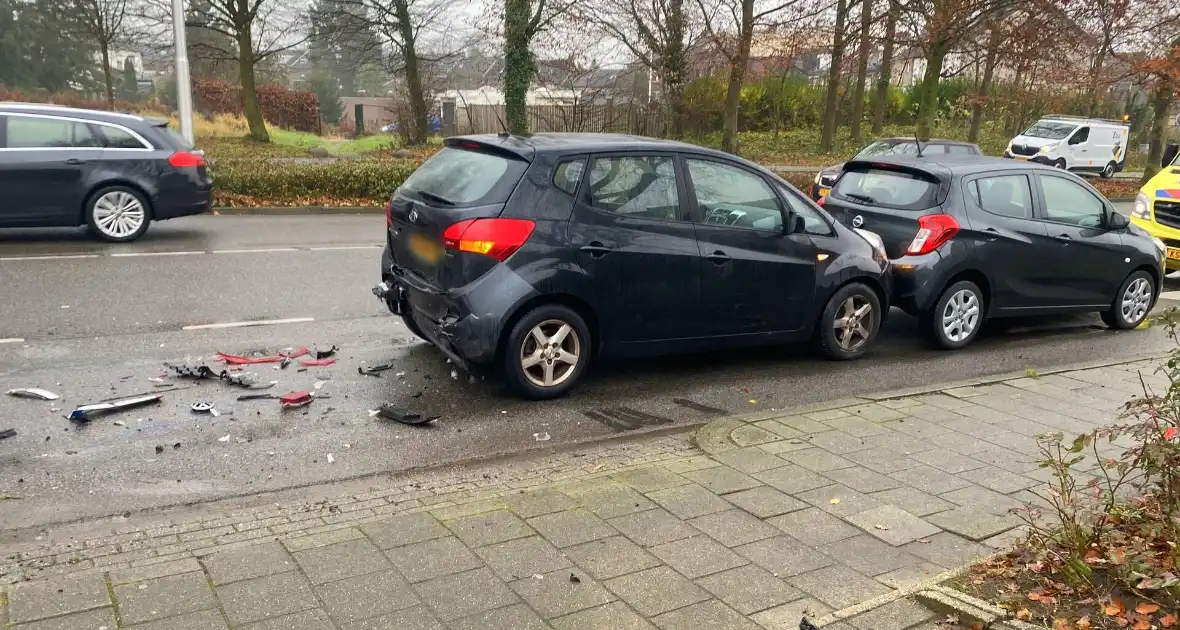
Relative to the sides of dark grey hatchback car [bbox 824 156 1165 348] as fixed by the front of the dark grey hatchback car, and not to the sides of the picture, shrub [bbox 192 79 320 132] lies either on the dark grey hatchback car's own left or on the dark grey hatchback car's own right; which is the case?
on the dark grey hatchback car's own left

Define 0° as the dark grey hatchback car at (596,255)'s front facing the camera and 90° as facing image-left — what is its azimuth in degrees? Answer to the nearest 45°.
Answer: approximately 225°

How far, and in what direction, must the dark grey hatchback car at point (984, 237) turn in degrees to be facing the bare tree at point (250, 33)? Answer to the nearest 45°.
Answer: approximately 90° to its left

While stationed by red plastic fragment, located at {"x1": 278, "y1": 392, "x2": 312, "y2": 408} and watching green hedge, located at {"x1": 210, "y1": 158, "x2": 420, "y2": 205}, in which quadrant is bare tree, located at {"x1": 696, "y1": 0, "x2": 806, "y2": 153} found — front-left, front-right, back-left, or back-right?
front-right

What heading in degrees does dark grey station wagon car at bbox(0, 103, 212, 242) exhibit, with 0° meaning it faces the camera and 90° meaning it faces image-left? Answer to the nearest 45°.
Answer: approximately 90°

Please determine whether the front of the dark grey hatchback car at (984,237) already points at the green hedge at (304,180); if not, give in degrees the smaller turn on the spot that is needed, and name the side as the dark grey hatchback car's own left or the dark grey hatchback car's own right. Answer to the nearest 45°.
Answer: approximately 135° to the dark grey hatchback car's own left

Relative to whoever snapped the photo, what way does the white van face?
facing the viewer and to the left of the viewer

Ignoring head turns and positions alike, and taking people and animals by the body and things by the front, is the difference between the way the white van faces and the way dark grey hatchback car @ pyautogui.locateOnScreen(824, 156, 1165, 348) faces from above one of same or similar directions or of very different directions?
very different directions

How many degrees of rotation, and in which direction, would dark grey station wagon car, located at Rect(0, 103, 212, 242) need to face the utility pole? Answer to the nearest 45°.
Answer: approximately 90° to its right

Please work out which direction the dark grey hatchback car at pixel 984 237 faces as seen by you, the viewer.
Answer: facing away from the viewer and to the right of the viewer

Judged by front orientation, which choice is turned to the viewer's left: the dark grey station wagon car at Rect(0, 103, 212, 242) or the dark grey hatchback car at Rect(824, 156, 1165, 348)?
the dark grey station wagon car at Rect(0, 103, 212, 242)

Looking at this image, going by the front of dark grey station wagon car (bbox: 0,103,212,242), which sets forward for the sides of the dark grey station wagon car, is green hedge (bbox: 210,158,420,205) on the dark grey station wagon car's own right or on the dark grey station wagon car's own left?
on the dark grey station wagon car's own right

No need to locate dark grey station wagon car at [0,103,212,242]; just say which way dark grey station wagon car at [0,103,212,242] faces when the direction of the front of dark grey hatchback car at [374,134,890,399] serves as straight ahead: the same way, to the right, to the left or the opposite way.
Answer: the opposite way

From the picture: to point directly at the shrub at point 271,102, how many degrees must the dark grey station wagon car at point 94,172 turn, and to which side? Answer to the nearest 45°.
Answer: approximately 90° to its right
